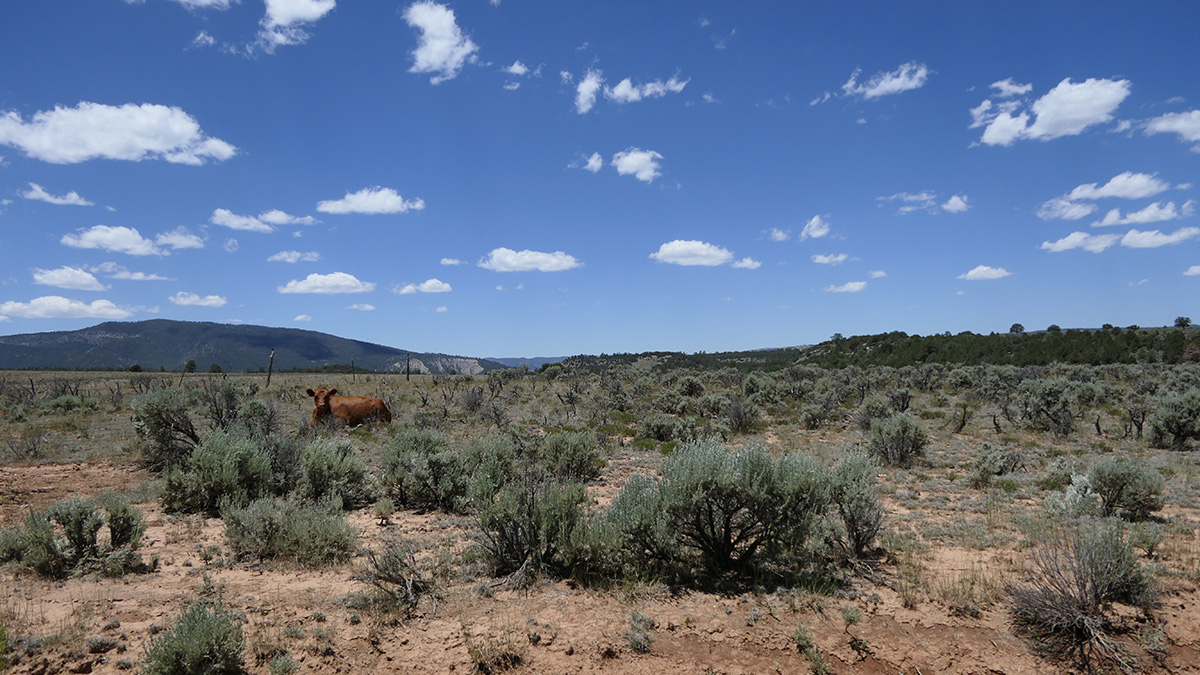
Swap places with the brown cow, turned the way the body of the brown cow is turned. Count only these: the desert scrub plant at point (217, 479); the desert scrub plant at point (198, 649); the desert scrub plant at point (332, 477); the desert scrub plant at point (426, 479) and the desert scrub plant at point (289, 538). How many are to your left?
5

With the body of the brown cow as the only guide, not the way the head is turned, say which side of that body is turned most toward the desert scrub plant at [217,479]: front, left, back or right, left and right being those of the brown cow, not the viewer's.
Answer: left

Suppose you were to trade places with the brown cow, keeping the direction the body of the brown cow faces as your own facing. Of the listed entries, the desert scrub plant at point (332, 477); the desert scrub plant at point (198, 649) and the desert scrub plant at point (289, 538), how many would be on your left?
3

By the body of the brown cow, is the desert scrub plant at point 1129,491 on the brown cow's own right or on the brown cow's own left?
on the brown cow's own left

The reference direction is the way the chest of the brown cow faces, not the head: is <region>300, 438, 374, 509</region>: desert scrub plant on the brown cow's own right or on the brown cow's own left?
on the brown cow's own left

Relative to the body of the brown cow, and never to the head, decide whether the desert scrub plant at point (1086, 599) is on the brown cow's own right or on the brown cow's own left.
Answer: on the brown cow's own left

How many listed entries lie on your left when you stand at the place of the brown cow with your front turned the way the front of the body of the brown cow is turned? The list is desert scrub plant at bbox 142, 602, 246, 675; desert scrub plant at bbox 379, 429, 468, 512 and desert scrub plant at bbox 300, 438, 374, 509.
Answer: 3

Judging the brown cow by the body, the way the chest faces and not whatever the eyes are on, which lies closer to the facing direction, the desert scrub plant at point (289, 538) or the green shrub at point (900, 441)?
the desert scrub plant

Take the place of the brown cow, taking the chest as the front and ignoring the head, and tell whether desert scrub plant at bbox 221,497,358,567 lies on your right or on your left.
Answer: on your left

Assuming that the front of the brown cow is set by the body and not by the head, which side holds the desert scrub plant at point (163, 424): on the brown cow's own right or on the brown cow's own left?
on the brown cow's own left

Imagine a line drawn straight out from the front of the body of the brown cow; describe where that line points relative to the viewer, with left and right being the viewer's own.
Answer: facing to the left of the viewer

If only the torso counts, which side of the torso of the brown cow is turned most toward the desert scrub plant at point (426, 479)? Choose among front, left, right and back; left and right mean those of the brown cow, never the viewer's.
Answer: left
